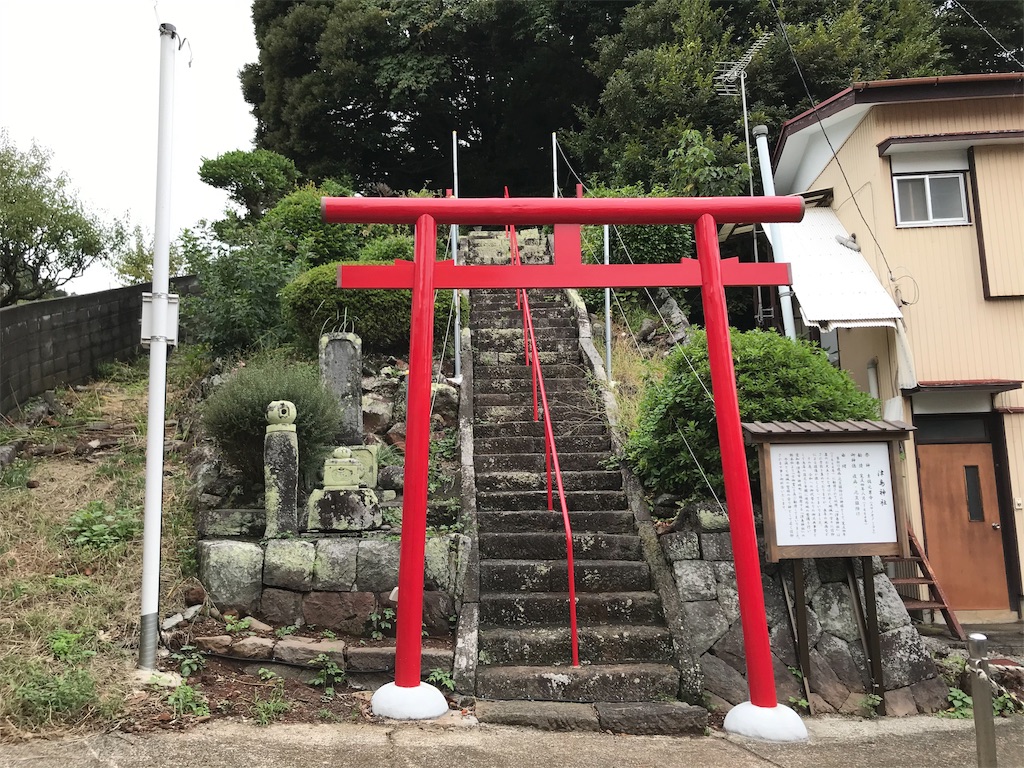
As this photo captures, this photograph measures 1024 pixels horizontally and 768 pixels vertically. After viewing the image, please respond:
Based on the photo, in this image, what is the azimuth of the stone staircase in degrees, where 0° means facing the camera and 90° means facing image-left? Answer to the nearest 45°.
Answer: approximately 0°

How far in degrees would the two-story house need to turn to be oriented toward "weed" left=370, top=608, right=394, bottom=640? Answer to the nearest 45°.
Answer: approximately 45° to its right

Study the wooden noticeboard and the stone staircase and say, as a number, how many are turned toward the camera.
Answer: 2

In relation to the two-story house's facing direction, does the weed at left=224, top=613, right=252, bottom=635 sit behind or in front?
in front

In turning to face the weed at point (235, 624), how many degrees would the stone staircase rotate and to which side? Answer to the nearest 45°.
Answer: approximately 90° to its right

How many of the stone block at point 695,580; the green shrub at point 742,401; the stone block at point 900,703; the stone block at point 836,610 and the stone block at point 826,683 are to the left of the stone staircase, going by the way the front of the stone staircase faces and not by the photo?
5

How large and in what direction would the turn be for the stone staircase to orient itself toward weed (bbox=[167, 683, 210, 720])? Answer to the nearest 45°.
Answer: approximately 45° to its right

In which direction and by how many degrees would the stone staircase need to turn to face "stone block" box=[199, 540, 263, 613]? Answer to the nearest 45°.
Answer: approximately 90° to its right

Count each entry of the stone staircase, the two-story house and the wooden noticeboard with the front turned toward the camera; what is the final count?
3

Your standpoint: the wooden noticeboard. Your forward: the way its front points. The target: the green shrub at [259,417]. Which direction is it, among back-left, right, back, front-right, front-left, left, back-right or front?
right

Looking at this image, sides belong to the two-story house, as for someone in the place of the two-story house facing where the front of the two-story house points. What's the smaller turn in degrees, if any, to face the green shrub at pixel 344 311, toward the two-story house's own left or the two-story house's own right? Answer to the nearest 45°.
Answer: approximately 45° to the two-story house's own right
